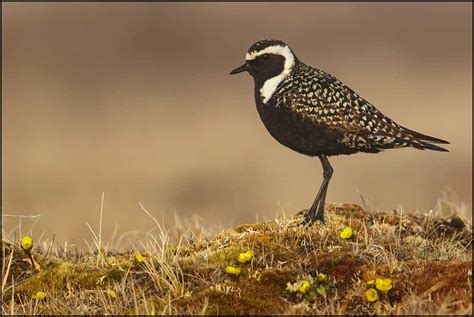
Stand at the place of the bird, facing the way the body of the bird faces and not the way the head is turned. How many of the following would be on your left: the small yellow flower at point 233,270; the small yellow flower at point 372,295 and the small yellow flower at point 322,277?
3

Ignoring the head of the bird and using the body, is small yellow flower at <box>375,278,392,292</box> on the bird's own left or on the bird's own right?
on the bird's own left

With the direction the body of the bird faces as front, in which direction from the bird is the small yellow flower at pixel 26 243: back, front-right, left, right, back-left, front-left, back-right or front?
front-left

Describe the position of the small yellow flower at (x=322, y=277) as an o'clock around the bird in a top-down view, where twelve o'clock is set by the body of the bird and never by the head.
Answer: The small yellow flower is roughly at 9 o'clock from the bird.

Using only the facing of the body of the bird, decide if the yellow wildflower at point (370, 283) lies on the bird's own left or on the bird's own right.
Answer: on the bird's own left

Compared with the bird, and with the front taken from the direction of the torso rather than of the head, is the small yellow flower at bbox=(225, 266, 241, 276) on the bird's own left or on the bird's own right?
on the bird's own left

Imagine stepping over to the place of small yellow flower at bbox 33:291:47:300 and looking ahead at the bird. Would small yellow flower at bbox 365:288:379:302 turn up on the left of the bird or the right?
right

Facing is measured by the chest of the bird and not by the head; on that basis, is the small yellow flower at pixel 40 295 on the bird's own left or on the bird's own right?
on the bird's own left

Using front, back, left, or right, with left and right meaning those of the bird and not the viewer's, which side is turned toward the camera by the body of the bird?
left

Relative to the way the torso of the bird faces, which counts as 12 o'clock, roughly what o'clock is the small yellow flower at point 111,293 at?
The small yellow flower is roughly at 10 o'clock from the bird.

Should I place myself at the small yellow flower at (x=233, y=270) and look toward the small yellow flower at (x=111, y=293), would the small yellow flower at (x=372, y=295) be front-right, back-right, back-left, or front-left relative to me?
back-left

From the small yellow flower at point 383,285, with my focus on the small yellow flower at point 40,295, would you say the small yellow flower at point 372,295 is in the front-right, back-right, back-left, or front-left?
front-left

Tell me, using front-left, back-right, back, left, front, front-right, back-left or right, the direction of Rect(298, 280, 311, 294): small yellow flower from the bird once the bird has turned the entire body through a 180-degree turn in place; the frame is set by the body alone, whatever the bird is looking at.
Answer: right

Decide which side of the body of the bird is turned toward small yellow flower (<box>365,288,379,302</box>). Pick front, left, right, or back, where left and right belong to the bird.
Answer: left
